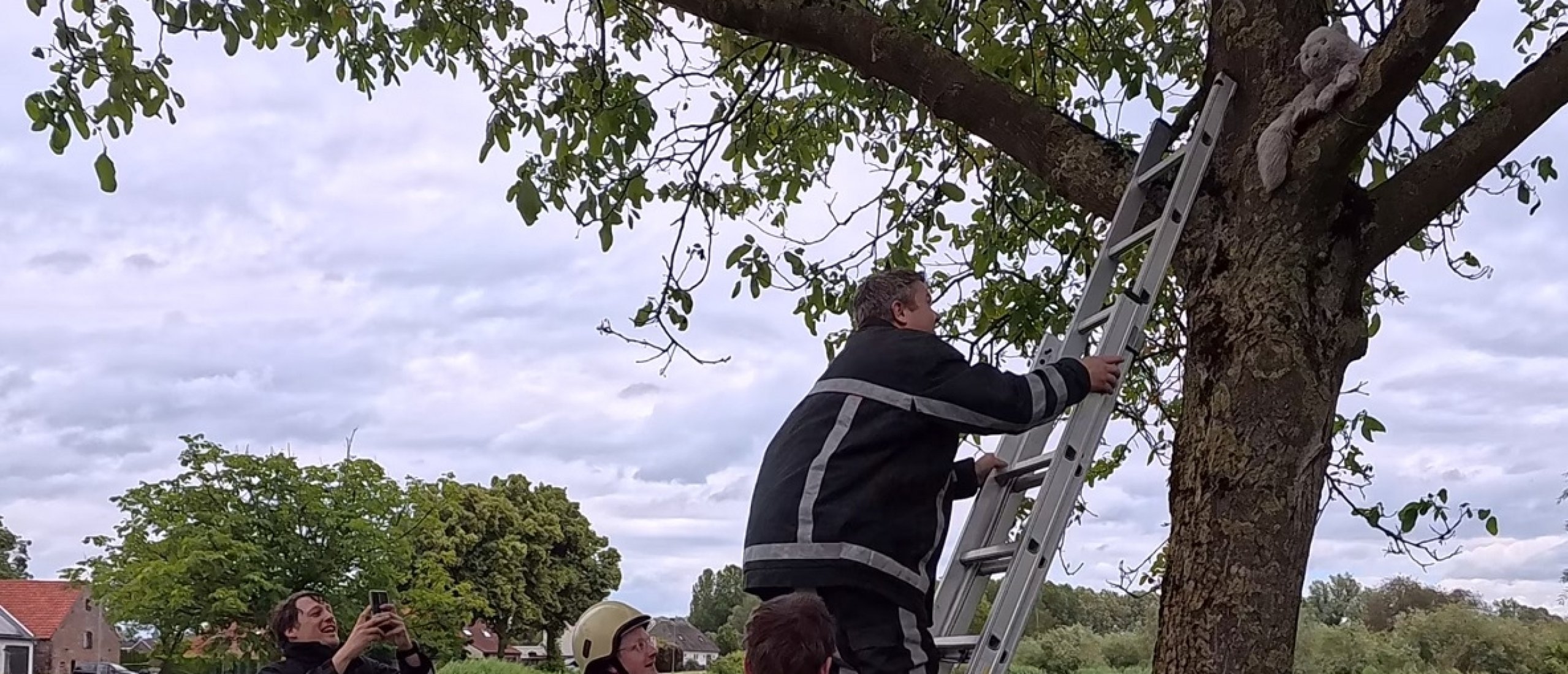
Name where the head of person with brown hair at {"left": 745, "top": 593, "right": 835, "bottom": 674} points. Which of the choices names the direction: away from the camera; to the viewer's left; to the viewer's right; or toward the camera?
away from the camera

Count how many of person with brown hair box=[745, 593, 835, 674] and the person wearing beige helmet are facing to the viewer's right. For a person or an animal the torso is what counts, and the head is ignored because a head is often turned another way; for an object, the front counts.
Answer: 1

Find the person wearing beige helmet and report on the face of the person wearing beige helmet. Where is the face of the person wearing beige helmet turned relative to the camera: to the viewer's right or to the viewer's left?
to the viewer's right

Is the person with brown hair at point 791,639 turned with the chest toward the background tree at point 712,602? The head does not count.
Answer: yes

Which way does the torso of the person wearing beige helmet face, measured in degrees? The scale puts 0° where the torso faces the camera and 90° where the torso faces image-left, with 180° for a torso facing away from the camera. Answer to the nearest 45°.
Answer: approximately 270°

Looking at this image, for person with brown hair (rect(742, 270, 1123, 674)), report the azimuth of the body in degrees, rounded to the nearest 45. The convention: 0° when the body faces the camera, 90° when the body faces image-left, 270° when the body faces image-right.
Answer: approximately 225°

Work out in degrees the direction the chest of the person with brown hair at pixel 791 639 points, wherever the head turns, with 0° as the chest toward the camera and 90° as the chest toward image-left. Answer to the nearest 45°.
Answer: approximately 180°

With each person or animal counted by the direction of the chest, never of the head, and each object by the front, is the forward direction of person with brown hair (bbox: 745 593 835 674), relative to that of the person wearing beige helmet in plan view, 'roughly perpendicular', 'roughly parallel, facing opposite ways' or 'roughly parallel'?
roughly perpendicular
